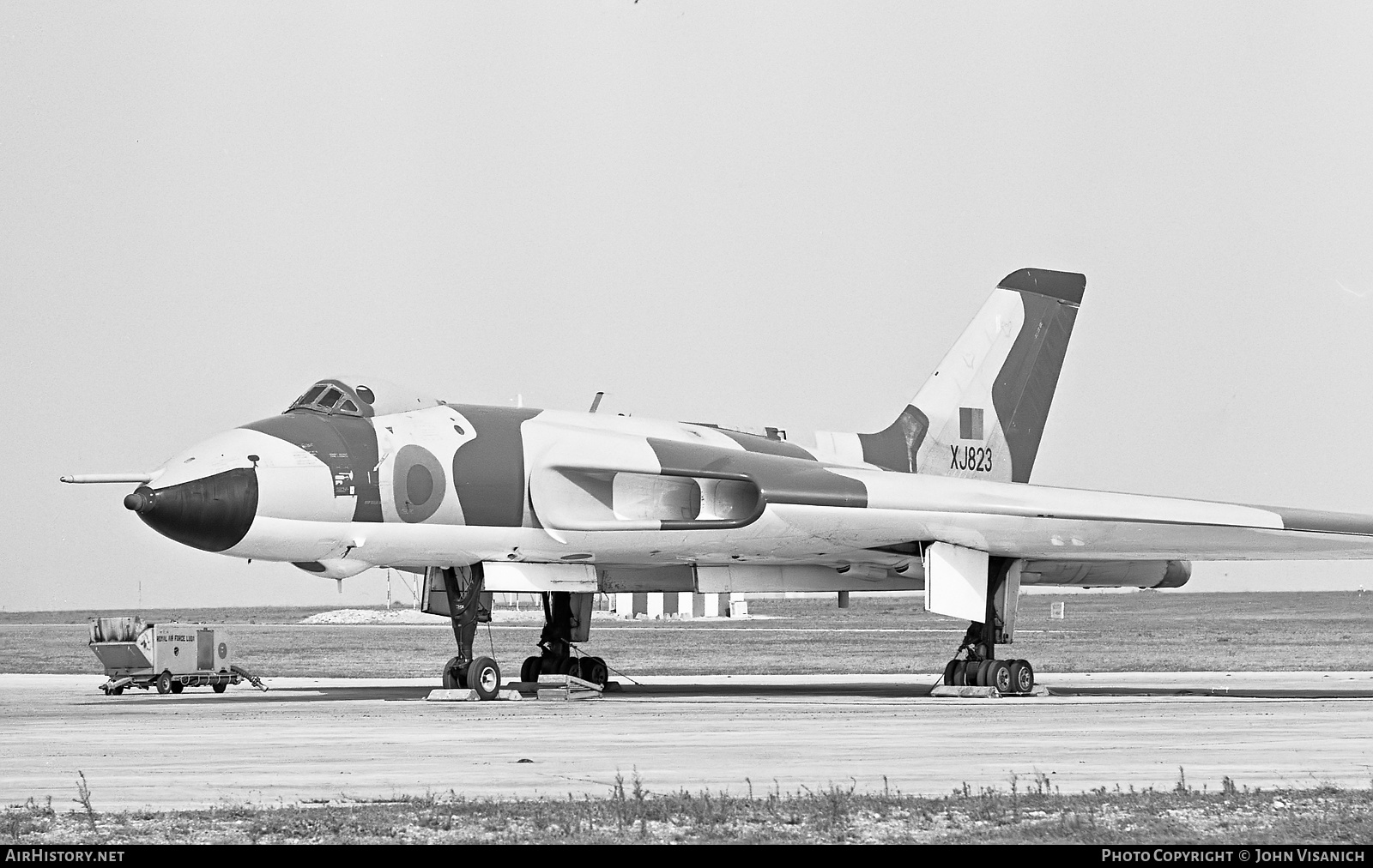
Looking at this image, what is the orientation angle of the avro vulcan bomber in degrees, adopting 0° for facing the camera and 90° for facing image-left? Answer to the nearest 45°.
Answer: approximately 45°
